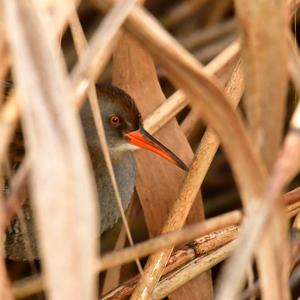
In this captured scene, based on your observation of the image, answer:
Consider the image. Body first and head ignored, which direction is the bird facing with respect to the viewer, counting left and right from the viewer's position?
facing to the right of the viewer

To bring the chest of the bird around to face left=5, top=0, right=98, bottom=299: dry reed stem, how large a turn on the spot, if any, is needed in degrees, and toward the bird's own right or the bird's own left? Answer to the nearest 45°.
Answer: approximately 90° to the bird's own right
